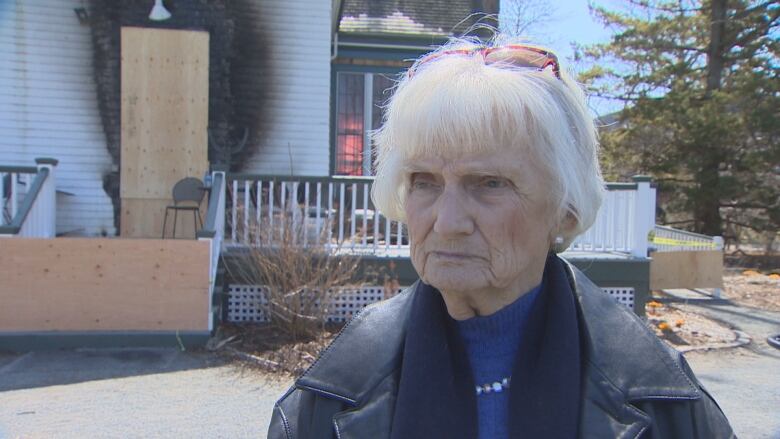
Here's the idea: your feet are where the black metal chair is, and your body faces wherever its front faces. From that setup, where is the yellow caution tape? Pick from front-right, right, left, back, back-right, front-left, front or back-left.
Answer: back-left

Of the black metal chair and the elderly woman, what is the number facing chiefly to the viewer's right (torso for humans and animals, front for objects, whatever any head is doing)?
0

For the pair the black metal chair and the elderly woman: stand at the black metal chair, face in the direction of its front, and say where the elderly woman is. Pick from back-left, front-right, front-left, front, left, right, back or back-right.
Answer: front-left

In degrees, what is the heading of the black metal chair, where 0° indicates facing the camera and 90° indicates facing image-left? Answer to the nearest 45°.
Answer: approximately 45°

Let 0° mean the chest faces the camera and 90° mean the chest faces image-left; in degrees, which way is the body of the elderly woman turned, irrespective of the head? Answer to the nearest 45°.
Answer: approximately 0°

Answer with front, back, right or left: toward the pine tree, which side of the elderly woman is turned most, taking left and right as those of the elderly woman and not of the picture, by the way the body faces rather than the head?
back
